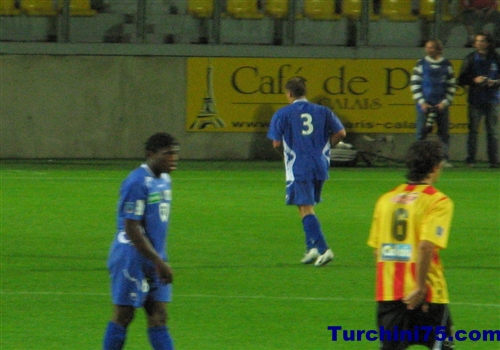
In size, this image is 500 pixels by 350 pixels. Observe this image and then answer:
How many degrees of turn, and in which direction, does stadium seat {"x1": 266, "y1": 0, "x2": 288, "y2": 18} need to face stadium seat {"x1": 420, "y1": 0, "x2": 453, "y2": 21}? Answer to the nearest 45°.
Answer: approximately 90° to its left

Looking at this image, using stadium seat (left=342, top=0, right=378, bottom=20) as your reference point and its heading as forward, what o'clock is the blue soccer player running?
The blue soccer player running is roughly at 12 o'clock from the stadium seat.

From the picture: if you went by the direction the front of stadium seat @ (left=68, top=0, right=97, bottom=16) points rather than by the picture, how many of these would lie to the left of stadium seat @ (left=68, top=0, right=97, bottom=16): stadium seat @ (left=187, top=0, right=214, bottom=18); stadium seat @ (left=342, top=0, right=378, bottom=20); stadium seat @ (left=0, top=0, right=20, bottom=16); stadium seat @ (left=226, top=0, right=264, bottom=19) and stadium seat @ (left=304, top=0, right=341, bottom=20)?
4

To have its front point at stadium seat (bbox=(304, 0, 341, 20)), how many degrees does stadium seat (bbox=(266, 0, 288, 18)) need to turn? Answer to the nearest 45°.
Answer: approximately 90° to its left

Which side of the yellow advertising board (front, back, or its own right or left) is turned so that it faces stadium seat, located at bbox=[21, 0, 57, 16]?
right

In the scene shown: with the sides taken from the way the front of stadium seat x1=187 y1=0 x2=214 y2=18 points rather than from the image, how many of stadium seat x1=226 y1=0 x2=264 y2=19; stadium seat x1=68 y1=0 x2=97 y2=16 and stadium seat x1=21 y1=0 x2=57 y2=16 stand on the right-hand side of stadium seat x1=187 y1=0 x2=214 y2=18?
2

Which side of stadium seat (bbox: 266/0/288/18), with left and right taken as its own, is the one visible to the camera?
front

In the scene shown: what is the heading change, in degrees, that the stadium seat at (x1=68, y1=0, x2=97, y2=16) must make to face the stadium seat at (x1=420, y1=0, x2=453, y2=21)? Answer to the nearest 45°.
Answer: approximately 90° to its left

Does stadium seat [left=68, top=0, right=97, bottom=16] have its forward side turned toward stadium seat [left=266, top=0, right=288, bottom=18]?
no

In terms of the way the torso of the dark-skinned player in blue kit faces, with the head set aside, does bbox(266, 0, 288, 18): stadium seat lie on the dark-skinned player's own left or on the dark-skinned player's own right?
on the dark-skinned player's own left

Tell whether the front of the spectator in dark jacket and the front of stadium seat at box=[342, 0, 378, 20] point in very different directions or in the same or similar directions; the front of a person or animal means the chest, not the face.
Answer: same or similar directions

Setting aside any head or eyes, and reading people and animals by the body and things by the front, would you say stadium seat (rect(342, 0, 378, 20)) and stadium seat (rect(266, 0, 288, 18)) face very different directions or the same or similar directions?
same or similar directions

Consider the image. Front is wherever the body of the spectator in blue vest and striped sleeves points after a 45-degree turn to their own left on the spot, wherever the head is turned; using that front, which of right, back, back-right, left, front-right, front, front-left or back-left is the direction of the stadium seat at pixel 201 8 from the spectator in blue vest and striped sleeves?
back

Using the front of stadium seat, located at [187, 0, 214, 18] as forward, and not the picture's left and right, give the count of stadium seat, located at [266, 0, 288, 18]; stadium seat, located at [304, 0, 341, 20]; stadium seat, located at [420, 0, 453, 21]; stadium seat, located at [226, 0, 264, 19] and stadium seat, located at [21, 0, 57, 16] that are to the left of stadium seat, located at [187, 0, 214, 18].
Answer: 4

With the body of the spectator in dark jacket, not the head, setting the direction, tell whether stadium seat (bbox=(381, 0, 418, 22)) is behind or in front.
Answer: behind

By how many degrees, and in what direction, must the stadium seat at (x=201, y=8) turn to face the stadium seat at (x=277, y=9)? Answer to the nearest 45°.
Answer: approximately 90° to its left

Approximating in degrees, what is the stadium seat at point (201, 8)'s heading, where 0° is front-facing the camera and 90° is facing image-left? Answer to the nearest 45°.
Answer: approximately 0°

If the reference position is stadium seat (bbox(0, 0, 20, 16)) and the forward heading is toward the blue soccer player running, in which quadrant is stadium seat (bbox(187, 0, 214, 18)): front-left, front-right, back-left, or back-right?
front-left

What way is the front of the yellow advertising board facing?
toward the camera

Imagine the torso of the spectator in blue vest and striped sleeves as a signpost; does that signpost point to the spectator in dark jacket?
no

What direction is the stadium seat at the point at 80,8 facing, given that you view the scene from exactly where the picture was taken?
facing the viewer

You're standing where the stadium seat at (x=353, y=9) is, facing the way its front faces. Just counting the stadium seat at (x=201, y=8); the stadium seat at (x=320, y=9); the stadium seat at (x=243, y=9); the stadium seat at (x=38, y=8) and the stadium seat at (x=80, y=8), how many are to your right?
5

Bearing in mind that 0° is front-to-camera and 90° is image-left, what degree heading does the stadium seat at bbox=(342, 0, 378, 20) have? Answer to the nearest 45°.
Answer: approximately 0°

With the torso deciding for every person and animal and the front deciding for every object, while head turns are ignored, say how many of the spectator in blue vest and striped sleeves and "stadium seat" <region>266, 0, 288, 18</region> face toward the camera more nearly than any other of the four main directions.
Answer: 2
